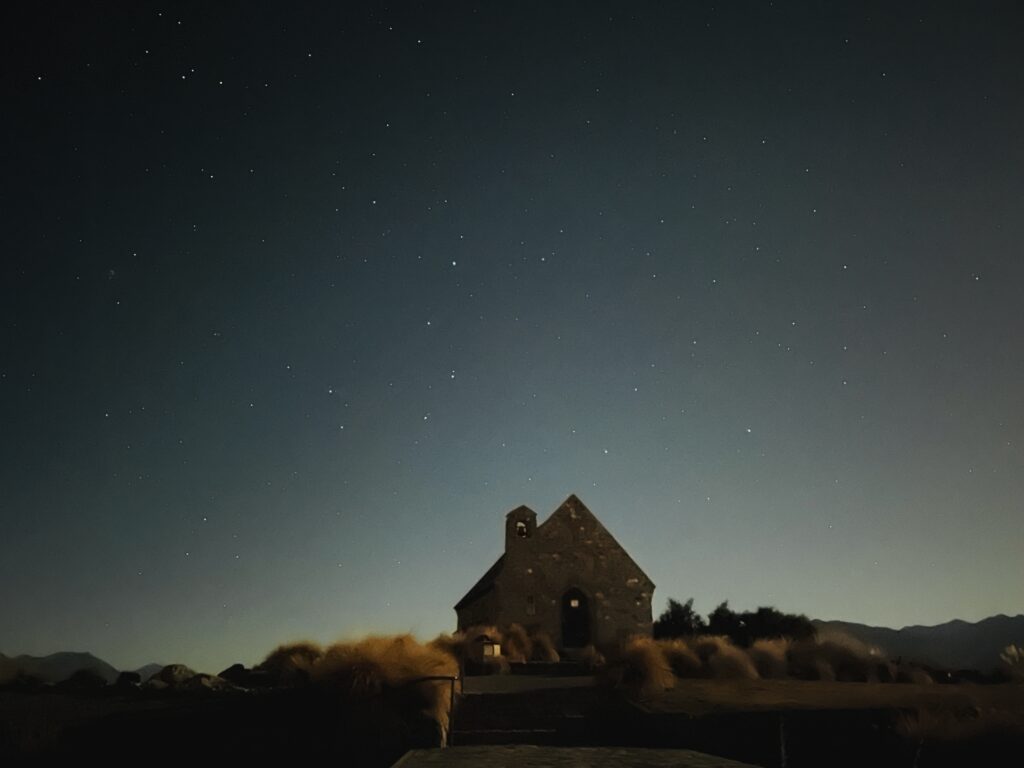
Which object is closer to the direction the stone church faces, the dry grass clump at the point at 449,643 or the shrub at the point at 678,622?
the dry grass clump

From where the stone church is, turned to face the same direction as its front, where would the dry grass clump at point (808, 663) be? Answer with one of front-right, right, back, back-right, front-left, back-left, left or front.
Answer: front-left

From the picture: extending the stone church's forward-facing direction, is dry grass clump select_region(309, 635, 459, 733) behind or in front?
in front

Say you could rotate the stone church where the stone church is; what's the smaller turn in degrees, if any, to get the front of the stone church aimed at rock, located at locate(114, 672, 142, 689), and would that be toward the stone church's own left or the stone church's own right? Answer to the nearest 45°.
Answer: approximately 45° to the stone church's own right

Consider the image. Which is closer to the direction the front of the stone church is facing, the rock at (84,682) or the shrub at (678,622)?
the rock

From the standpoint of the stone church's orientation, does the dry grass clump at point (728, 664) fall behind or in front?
in front

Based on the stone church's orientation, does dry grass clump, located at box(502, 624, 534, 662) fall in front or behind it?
in front

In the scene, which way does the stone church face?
toward the camera

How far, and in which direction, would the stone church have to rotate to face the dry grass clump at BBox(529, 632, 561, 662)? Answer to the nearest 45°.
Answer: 0° — it already faces it

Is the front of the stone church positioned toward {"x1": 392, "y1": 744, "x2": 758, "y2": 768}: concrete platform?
yes

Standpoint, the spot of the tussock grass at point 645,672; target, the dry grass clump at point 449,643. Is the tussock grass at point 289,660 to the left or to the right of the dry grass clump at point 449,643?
left

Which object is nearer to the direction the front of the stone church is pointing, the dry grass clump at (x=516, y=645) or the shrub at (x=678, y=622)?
the dry grass clump

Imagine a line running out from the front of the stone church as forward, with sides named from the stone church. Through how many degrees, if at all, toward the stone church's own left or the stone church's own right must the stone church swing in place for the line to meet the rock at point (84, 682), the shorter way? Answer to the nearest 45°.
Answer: approximately 45° to the stone church's own right

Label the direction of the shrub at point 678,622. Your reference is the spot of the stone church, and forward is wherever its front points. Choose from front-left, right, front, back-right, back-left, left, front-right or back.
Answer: back-left
